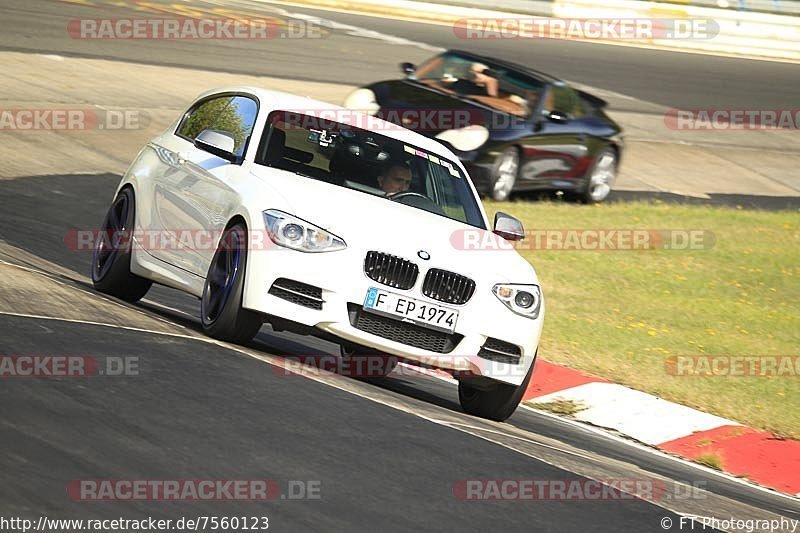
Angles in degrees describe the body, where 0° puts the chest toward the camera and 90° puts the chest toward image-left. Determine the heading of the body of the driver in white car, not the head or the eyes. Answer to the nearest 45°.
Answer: approximately 315°

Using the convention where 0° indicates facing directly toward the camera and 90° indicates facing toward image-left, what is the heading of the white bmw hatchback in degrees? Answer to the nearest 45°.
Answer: approximately 315°
